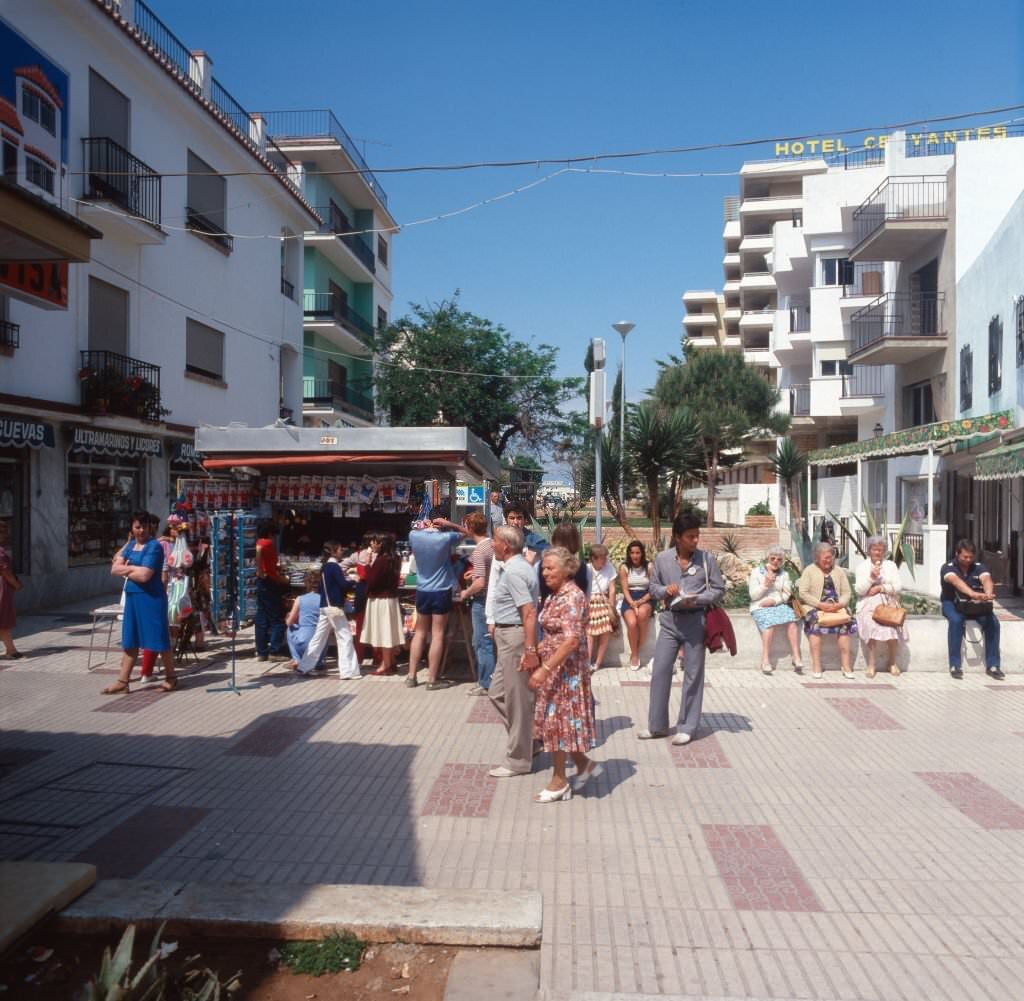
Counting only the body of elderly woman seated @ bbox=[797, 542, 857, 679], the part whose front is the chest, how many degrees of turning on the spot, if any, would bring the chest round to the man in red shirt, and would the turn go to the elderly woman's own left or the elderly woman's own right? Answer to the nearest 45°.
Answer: approximately 90° to the elderly woman's own right

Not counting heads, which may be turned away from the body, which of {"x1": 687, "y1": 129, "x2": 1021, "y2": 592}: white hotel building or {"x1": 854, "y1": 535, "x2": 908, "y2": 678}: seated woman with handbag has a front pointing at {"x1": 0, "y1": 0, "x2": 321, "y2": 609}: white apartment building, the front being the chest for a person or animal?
{"x1": 687, "y1": 129, "x2": 1021, "y2": 592}: white hotel building

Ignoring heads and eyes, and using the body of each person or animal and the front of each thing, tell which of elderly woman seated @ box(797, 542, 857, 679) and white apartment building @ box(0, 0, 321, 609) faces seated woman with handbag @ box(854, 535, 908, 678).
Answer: the white apartment building

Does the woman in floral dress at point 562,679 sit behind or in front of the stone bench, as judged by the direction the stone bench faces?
in front

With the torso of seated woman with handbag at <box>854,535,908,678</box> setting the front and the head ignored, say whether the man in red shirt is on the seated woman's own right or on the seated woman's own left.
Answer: on the seated woman's own right

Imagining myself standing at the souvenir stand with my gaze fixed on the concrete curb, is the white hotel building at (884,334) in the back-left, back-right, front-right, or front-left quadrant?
back-left

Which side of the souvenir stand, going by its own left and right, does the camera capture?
front

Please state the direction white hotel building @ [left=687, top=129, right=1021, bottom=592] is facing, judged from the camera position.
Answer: facing the viewer and to the left of the viewer

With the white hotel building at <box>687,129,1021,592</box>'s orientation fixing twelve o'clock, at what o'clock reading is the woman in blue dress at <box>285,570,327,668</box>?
The woman in blue dress is roughly at 11 o'clock from the white hotel building.

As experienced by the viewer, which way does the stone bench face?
facing the viewer
